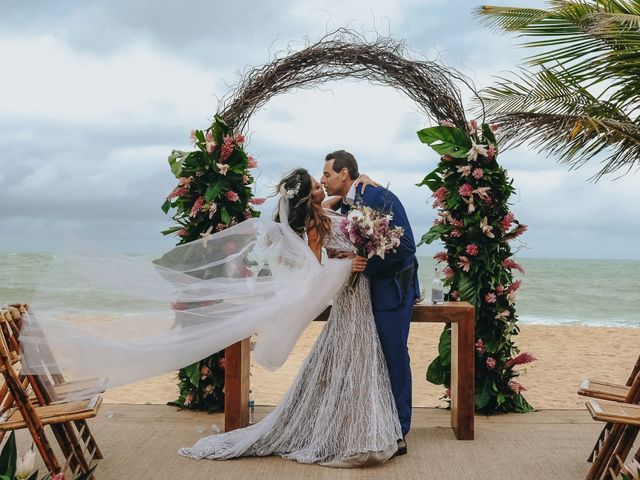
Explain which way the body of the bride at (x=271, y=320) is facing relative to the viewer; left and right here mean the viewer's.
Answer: facing to the right of the viewer

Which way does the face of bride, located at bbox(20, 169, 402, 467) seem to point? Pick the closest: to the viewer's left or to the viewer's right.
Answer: to the viewer's right

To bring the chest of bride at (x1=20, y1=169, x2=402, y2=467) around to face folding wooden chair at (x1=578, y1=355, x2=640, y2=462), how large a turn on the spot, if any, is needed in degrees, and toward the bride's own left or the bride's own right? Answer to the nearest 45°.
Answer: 0° — they already face it

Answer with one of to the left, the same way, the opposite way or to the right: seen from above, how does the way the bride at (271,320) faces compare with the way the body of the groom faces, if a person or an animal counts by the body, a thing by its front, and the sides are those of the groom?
the opposite way

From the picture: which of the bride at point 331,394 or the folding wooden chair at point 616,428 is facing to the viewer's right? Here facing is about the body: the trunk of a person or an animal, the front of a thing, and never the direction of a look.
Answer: the bride

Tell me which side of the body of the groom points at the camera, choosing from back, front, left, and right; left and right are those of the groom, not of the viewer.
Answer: left

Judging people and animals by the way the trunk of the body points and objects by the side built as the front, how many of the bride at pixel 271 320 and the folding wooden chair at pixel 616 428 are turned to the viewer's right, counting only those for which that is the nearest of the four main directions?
1

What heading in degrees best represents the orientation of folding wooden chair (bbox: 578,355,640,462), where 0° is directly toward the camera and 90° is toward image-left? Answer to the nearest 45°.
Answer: approximately 90°

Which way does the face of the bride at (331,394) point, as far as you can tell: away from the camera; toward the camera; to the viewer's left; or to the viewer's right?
to the viewer's right

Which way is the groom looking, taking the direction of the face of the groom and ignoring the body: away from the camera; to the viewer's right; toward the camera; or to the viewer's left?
to the viewer's left

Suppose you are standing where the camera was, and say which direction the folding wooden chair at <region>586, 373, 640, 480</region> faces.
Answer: facing to the left of the viewer

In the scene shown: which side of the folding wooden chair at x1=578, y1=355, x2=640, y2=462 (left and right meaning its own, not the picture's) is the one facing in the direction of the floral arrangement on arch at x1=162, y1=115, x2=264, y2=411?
front
